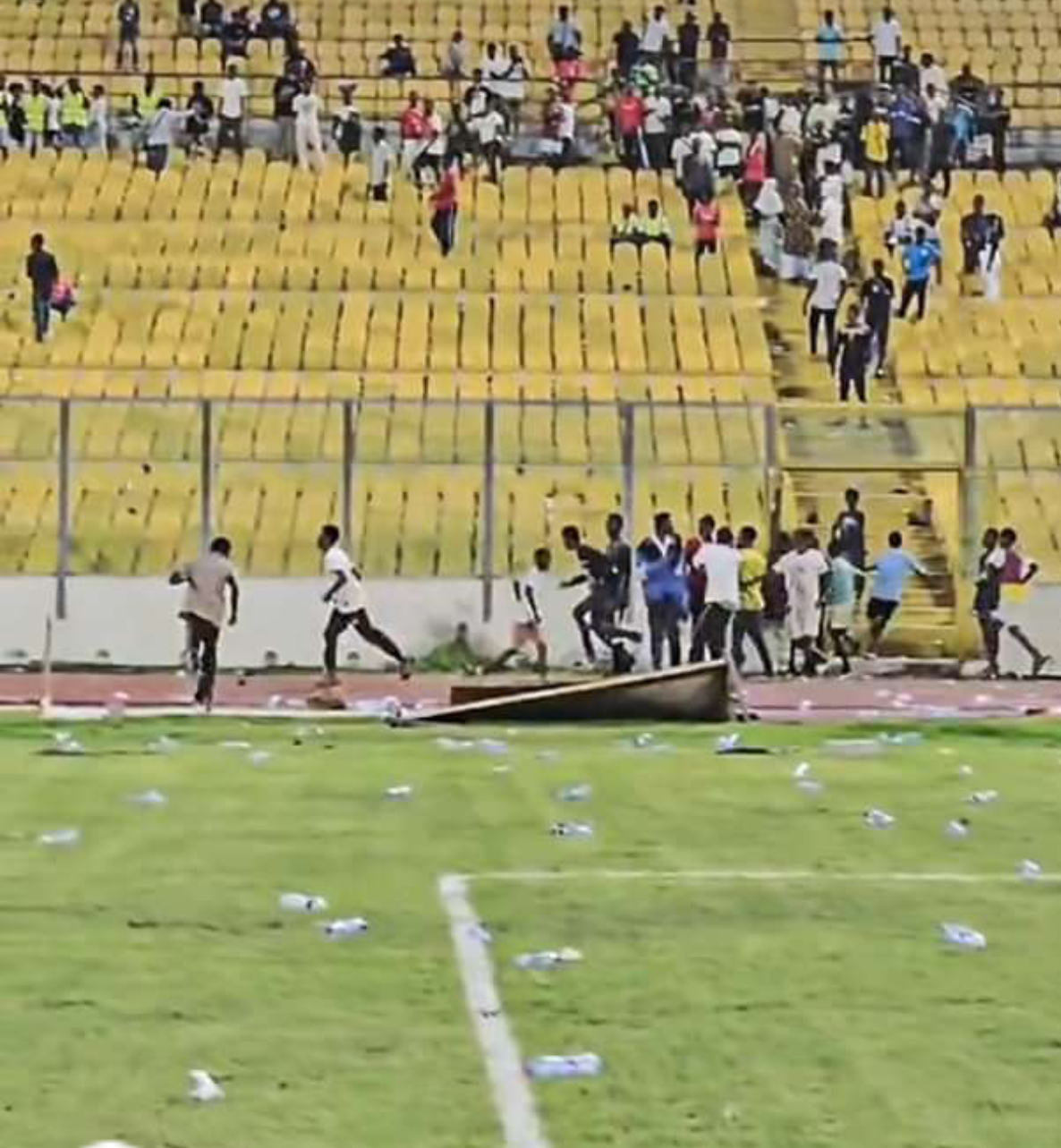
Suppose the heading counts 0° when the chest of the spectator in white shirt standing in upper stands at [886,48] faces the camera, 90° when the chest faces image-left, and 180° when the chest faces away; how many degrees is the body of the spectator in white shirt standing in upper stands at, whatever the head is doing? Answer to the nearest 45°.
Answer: approximately 0°

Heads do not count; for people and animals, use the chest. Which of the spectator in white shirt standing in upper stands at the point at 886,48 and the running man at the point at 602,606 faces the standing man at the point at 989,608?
the spectator in white shirt standing in upper stands

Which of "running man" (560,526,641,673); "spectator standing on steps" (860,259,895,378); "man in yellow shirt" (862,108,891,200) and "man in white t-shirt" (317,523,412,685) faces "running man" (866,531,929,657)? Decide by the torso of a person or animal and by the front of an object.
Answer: the spectator standing on steps

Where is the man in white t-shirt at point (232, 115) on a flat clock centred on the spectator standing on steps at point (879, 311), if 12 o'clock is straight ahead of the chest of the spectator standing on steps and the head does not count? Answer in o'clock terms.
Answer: The man in white t-shirt is roughly at 4 o'clock from the spectator standing on steps.

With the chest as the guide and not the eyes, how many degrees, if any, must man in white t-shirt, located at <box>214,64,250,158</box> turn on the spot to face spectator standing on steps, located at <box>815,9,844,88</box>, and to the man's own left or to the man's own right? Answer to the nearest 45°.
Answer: approximately 90° to the man's own left

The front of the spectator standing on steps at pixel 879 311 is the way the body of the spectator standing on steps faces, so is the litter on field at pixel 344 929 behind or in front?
in front

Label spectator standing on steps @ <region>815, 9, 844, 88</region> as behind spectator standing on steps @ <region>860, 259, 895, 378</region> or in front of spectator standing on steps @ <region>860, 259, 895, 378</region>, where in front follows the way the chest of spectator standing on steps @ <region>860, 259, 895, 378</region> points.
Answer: behind

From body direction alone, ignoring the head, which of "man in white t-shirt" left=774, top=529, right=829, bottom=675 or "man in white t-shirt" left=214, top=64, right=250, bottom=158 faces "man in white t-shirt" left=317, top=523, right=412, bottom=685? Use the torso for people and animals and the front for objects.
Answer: "man in white t-shirt" left=214, top=64, right=250, bottom=158

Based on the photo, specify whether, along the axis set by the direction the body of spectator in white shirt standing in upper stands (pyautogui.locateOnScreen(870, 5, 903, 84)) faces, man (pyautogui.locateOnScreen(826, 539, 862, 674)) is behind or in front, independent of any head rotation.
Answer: in front
